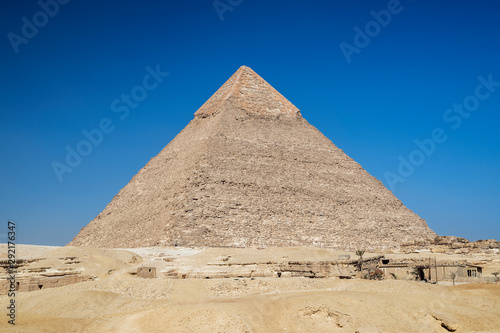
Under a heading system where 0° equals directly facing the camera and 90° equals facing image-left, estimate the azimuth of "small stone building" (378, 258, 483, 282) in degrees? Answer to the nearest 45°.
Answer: approximately 0°

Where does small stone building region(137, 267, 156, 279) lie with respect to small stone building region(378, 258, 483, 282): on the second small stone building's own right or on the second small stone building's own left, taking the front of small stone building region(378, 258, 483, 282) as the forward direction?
on the second small stone building's own right

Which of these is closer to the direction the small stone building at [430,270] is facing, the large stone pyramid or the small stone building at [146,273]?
the small stone building

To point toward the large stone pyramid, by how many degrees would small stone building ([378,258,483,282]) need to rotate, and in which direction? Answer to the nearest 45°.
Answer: approximately 135° to its right
